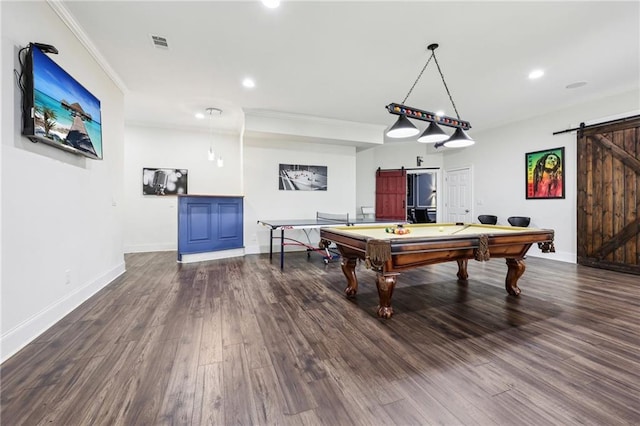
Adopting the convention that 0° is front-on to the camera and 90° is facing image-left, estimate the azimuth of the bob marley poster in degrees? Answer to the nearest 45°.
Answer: approximately 45°

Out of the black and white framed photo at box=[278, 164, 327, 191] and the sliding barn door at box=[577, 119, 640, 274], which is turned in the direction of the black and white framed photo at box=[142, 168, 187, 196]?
the sliding barn door

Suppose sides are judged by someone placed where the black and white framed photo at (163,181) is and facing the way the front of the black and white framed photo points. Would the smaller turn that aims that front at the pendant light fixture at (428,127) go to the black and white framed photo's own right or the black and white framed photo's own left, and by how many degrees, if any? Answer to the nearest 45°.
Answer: approximately 45° to the black and white framed photo's own left

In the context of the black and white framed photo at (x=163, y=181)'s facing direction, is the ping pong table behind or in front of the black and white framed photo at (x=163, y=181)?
in front

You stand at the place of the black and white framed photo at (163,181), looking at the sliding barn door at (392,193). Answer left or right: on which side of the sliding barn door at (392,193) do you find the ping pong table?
right

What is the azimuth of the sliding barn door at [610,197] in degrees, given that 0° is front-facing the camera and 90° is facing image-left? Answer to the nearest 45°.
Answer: approximately 45°

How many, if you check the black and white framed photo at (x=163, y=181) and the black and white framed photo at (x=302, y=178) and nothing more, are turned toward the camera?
2

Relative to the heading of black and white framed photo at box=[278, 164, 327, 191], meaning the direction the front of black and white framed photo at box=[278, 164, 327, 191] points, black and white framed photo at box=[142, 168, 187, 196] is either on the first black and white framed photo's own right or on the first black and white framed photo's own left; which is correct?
on the first black and white framed photo's own right

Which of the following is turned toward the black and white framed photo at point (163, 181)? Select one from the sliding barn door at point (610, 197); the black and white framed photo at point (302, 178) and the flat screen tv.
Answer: the sliding barn door

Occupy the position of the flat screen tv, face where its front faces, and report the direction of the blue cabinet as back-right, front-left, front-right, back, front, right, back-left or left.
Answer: left

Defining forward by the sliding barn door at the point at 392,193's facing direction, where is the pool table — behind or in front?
in front

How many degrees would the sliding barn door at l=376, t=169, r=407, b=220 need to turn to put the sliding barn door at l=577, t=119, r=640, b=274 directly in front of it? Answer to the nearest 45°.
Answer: approximately 45° to its left

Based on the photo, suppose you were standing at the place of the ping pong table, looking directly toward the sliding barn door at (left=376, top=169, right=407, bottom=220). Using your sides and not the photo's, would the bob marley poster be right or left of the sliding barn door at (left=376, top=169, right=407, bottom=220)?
right

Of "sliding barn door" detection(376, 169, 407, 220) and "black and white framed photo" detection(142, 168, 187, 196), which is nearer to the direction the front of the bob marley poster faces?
the black and white framed photo
